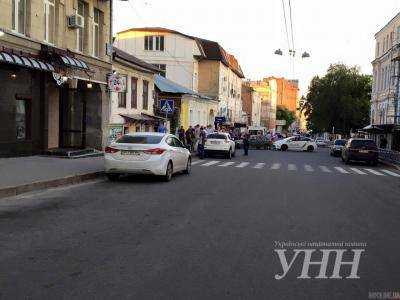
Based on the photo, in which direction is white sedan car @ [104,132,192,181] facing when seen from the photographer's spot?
facing away from the viewer and to the right of the viewer

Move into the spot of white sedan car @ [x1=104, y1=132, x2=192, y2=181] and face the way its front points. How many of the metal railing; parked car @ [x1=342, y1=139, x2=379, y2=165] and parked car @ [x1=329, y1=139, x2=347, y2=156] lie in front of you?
3

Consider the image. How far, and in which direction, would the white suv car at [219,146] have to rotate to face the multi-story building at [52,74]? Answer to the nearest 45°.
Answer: approximately 135° to its left

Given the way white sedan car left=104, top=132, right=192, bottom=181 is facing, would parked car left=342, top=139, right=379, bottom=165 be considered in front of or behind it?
in front

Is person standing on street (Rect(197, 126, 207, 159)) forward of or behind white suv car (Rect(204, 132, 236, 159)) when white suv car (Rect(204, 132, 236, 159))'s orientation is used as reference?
behind

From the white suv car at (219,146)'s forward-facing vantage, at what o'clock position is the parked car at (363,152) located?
The parked car is roughly at 3 o'clock from the white suv car.

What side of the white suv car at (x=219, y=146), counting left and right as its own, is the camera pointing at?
back

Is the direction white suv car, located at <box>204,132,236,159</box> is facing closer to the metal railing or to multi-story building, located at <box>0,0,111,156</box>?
the metal railing

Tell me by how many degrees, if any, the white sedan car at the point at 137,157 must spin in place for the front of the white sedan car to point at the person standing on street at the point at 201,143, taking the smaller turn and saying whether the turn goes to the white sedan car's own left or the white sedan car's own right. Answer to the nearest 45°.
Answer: approximately 45° to the white sedan car's own left

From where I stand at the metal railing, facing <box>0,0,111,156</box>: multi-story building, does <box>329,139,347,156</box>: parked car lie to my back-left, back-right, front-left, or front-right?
back-right

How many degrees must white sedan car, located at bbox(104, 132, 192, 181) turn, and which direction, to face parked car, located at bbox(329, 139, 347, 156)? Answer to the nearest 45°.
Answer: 0° — it already faces it

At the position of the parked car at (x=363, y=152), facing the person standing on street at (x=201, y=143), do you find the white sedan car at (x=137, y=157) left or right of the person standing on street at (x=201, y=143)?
left

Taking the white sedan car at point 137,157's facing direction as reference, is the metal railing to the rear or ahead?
ahead

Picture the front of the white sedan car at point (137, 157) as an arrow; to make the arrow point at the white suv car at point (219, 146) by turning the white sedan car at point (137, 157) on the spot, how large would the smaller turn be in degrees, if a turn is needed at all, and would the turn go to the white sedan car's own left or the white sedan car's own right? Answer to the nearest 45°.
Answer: approximately 45° to the white sedan car's own left

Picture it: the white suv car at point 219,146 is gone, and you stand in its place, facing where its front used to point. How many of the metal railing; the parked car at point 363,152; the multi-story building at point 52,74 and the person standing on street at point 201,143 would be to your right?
2
